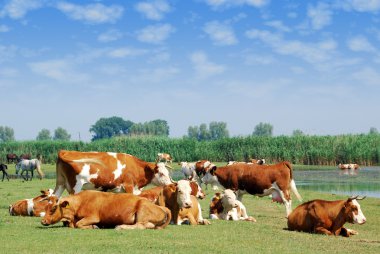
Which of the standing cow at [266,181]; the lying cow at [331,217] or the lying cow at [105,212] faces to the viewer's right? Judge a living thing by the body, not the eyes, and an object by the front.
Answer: the lying cow at [331,217]

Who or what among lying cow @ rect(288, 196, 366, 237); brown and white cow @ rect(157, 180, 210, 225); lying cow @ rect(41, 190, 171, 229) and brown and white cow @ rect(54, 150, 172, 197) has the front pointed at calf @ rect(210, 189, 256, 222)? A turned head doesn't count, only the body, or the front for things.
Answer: brown and white cow @ rect(54, 150, 172, 197)

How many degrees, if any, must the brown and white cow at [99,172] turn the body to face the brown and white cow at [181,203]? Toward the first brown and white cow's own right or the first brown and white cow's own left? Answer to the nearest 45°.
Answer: approximately 45° to the first brown and white cow's own right

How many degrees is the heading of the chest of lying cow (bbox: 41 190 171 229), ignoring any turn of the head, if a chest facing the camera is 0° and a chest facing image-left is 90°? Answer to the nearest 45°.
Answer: approximately 90°

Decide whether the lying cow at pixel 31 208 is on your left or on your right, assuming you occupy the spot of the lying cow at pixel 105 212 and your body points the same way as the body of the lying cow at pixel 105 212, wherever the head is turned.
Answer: on your right

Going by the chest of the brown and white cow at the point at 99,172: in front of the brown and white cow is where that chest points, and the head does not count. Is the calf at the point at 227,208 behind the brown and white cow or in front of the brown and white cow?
in front

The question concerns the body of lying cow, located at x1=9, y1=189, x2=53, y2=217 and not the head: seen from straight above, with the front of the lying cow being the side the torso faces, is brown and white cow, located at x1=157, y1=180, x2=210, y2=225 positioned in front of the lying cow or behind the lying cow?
in front

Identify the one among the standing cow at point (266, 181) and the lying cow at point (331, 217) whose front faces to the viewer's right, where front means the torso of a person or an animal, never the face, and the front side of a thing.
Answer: the lying cow

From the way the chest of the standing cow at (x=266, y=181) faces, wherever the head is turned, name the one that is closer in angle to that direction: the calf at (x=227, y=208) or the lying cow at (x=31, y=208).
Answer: the lying cow

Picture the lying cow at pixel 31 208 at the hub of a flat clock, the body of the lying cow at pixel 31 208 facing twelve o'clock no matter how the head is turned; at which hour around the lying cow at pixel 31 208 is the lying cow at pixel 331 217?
the lying cow at pixel 331 217 is roughly at 1 o'clock from the lying cow at pixel 31 208.

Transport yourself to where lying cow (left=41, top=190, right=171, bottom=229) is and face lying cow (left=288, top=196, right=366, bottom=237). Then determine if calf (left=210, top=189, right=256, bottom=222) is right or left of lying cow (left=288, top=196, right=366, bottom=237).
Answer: left

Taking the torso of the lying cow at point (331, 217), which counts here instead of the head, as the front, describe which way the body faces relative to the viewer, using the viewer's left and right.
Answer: facing to the right of the viewer

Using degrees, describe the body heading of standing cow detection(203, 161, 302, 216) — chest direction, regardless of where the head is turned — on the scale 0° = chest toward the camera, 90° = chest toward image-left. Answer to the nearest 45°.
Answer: approximately 90°

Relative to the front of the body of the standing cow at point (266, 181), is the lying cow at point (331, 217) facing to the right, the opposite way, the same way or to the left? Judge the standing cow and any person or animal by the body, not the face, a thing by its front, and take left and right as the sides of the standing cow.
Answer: the opposite way

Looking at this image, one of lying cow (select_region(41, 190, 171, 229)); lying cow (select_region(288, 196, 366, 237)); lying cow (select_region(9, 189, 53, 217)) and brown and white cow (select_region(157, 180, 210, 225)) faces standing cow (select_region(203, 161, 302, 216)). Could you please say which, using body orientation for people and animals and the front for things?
lying cow (select_region(9, 189, 53, 217))

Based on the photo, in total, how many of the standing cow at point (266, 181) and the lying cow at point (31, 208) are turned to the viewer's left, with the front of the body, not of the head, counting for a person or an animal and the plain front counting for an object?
1

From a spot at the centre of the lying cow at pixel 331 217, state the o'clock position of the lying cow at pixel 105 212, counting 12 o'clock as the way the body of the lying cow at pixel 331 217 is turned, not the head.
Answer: the lying cow at pixel 105 212 is roughly at 5 o'clock from the lying cow at pixel 331 217.
